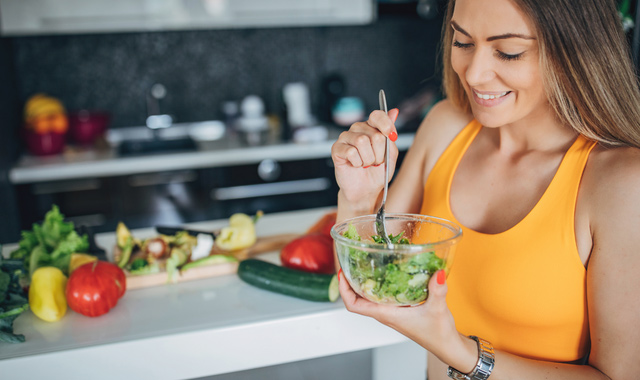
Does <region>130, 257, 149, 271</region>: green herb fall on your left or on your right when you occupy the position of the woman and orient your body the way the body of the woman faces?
on your right

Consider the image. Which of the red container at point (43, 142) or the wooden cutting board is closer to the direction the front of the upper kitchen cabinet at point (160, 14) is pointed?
the wooden cutting board

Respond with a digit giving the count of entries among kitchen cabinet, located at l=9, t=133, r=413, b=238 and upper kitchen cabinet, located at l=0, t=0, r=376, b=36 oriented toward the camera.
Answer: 2

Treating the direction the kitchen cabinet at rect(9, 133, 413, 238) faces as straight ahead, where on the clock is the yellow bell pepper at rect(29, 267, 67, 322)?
The yellow bell pepper is roughly at 12 o'clock from the kitchen cabinet.

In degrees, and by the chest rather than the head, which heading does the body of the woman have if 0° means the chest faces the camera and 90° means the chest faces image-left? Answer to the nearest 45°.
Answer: approximately 45°

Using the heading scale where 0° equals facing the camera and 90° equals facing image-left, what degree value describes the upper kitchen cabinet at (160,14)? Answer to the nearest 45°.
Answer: approximately 0°

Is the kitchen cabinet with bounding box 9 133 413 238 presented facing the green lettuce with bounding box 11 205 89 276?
yes

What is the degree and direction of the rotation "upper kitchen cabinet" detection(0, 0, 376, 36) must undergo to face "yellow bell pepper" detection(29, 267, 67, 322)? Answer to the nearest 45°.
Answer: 0° — it already faces it

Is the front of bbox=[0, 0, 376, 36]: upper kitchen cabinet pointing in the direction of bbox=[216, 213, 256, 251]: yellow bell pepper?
yes
